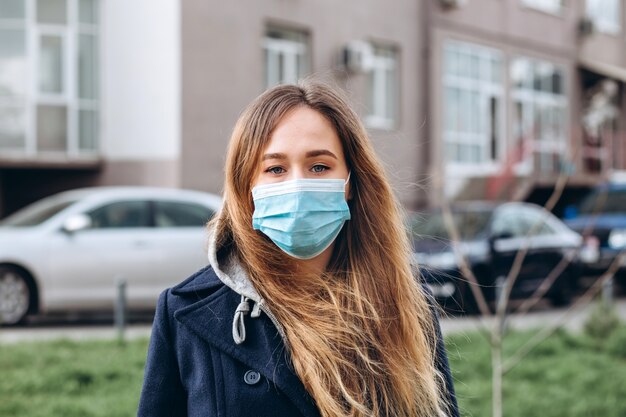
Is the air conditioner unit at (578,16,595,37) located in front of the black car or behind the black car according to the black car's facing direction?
behind

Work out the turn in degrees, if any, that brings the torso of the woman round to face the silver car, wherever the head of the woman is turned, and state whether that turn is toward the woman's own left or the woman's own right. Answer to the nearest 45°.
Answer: approximately 180°

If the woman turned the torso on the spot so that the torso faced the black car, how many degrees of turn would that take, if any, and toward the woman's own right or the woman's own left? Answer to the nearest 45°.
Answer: approximately 180°

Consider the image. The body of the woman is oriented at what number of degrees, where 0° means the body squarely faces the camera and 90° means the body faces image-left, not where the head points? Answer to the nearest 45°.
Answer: approximately 0°

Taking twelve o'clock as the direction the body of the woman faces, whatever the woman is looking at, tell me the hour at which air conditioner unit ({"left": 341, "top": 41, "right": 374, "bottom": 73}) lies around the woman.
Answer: The air conditioner unit is roughly at 6 o'clock from the woman.

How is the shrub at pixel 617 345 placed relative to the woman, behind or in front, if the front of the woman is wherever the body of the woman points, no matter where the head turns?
behind
